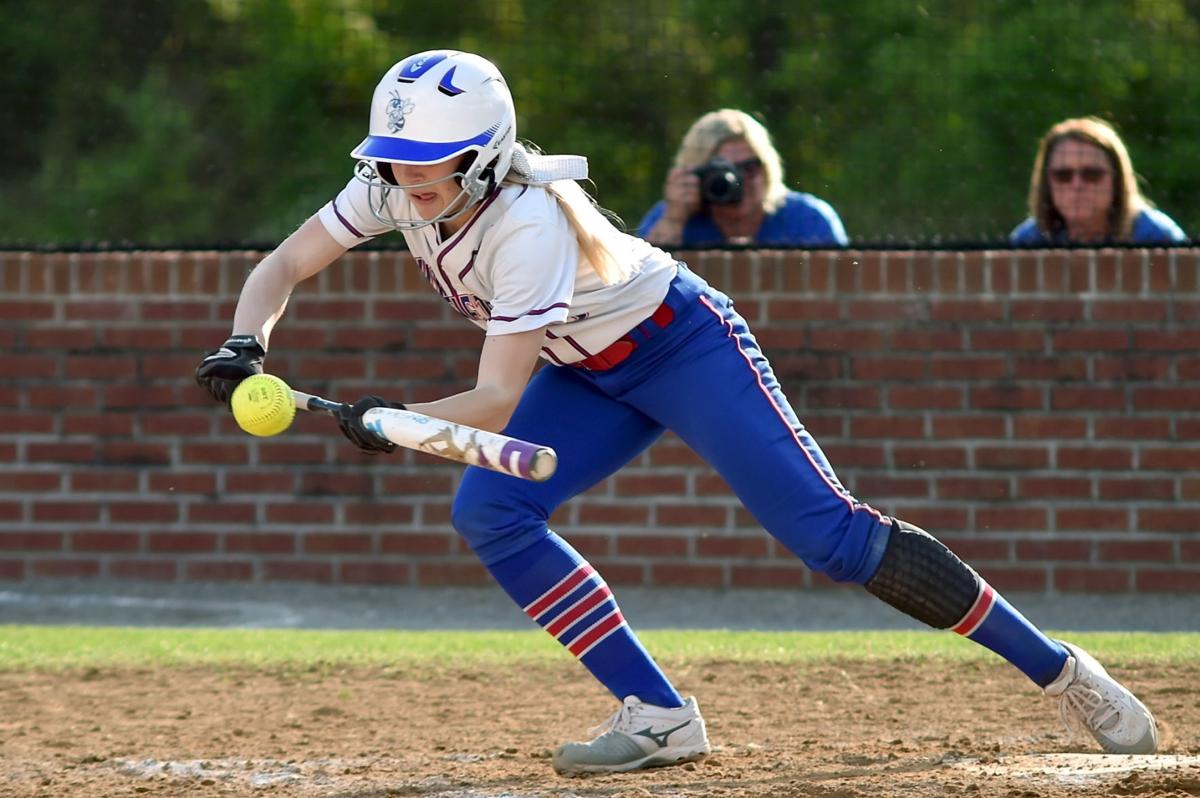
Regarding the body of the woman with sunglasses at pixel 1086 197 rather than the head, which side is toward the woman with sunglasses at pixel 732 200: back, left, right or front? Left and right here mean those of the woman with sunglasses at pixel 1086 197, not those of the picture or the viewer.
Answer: right

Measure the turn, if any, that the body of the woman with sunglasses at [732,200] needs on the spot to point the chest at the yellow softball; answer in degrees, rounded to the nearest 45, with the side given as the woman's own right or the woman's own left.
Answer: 0° — they already face it

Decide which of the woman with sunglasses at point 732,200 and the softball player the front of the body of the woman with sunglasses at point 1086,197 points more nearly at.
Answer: the softball player

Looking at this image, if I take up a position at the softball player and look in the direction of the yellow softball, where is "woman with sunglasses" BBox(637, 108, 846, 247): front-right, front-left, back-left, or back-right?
back-right

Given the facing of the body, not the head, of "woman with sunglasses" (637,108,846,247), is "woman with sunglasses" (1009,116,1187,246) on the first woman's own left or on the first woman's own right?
on the first woman's own left

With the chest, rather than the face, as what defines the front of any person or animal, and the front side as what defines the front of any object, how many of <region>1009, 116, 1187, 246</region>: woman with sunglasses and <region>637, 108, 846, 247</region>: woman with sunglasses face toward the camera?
2

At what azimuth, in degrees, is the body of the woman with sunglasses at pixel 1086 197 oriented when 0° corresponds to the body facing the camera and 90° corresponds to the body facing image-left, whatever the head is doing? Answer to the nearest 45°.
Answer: approximately 0°

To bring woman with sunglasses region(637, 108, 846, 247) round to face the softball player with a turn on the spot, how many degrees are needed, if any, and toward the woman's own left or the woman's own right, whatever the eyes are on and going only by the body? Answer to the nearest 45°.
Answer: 0° — they already face them
